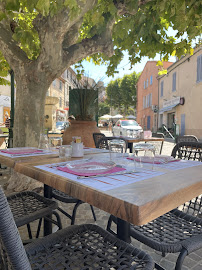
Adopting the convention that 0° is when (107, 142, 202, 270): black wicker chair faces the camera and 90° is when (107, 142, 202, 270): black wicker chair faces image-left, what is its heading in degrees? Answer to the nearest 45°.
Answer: approximately 45°

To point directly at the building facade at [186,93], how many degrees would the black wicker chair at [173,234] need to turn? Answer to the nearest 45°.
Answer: approximately 135° to its right

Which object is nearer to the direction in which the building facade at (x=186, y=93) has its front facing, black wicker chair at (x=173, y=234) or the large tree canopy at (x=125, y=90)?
the black wicker chair

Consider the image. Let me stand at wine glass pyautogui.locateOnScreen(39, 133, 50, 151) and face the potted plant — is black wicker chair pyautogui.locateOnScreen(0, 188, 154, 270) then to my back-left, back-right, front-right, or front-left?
back-right

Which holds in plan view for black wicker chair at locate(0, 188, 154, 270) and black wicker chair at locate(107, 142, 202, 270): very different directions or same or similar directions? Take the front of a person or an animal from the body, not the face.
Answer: very different directions

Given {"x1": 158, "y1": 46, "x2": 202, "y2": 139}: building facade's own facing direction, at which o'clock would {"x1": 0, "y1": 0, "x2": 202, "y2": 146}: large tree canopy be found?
The large tree canopy is roughly at 11 o'clock from the building facade.

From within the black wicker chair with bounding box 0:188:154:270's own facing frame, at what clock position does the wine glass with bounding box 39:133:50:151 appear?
The wine glass is roughly at 10 o'clock from the black wicker chair.

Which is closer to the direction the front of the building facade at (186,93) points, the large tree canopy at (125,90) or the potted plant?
the potted plant

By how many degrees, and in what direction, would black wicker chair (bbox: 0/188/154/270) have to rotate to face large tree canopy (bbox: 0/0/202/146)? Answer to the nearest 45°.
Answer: approximately 45° to its left

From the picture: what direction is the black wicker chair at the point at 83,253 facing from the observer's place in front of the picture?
facing away from the viewer and to the right of the viewer
